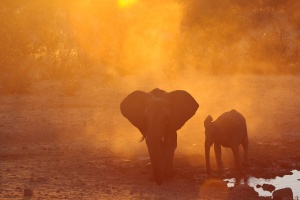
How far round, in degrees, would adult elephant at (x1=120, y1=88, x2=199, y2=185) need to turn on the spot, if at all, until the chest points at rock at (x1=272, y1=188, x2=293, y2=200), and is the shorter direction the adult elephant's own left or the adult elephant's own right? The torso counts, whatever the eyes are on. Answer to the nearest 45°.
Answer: approximately 90° to the adult elephant's own left

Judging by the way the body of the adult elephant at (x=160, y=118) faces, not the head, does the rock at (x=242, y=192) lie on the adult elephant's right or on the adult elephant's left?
on the adult elephant's left

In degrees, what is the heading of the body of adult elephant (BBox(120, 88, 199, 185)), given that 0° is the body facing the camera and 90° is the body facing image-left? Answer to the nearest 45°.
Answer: approximately 0°
